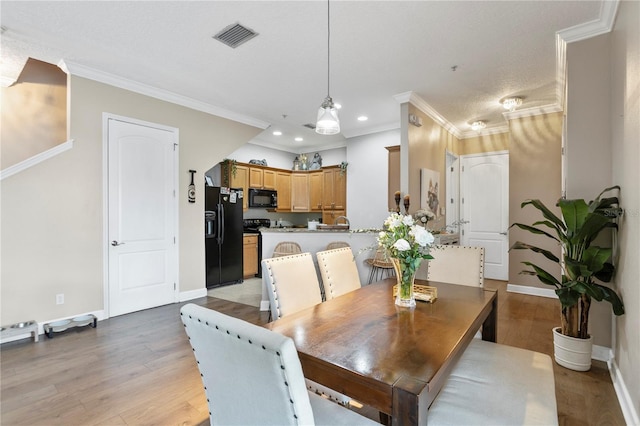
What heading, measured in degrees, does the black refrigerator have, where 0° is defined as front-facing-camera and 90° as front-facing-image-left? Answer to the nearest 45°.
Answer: approximately 315°

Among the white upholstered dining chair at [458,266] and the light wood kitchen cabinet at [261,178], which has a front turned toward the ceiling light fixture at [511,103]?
the light wood kitchen cabinet

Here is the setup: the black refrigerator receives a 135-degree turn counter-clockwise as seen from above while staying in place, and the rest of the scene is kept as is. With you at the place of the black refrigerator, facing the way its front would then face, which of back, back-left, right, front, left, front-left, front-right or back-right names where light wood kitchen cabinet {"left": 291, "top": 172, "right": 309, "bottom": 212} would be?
front-right

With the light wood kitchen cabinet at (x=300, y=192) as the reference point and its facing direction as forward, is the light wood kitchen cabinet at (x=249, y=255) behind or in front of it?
in front

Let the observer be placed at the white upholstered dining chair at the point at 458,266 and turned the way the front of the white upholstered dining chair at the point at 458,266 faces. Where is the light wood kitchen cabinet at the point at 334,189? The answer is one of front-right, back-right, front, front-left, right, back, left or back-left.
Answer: back-right

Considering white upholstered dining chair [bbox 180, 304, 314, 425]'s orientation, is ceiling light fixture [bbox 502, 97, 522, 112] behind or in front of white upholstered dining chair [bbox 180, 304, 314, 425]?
in front

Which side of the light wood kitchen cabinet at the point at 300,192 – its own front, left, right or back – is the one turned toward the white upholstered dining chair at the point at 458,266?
front

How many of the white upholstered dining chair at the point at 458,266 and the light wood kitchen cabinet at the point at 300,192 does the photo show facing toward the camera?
2

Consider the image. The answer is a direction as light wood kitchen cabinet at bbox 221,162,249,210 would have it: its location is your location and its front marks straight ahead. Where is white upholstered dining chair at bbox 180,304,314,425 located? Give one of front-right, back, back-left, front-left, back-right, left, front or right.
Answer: front-right

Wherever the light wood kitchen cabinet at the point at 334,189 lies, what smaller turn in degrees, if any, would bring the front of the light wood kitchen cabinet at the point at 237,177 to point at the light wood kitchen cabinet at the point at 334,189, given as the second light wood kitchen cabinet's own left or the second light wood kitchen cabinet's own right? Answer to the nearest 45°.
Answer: approximately 45° to the second light wood kitchen cabinet's own left

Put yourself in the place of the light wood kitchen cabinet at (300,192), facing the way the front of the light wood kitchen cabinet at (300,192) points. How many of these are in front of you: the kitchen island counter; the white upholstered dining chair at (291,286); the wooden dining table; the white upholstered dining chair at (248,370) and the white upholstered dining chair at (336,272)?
5

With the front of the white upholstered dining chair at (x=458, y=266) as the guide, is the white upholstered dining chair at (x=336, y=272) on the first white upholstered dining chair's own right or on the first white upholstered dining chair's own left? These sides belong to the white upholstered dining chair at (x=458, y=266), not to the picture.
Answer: on the first white upholstered dining chair's own right

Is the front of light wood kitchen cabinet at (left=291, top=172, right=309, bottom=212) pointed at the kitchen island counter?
yes

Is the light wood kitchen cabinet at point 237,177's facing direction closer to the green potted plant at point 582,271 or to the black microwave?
the green potted plant
